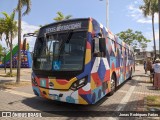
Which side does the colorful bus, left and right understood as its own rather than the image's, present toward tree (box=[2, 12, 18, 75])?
right

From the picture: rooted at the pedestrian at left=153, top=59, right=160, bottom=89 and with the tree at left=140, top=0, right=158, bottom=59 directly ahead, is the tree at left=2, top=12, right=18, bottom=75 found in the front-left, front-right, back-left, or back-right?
front-left

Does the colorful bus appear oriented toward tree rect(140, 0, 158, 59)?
no

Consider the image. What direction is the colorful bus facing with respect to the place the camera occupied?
facing the viewer and to the left of the viewer

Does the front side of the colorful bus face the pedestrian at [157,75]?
no

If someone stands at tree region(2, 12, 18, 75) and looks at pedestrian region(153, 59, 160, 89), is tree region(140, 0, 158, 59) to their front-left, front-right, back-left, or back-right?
front-left
